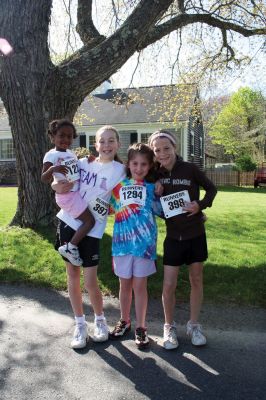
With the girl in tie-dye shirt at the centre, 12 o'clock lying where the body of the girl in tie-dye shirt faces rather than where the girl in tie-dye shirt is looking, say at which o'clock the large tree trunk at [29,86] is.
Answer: The large tree trunk is roughly at 5 o'clock from the girl in tie-dye shirt.

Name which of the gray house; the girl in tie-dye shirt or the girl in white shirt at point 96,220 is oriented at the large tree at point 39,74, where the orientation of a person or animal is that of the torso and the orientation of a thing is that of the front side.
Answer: the gray house

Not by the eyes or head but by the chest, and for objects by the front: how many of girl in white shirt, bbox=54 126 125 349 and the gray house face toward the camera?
2

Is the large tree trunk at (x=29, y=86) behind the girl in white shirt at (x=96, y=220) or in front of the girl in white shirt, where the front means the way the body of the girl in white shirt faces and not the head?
behind

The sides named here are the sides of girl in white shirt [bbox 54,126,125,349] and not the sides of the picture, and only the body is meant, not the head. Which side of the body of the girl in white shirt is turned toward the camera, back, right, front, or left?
front

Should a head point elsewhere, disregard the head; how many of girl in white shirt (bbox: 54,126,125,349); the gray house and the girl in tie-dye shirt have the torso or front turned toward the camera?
3

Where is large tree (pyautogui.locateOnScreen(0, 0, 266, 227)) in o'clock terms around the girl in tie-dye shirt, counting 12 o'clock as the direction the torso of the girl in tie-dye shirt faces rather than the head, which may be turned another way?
The large tree is roughly at 5 o'clock from the girl in tie-dye shirt.
